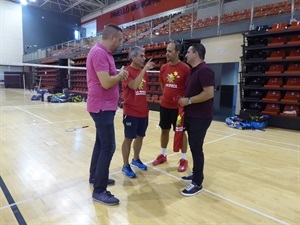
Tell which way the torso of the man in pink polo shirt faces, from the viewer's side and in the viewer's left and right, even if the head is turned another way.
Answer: facing to the right of the viewer

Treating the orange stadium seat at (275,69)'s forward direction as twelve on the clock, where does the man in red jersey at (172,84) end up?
The man in red jersey is roughly at 11 o'clock from the orange stadium seat.

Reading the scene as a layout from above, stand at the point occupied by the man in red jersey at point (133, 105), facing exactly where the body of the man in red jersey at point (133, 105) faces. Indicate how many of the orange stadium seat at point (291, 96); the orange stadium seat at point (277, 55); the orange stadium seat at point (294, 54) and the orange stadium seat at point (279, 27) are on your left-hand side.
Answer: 4

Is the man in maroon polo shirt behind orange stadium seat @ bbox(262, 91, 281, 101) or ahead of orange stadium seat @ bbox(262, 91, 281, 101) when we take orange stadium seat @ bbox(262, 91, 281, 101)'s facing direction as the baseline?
ahead

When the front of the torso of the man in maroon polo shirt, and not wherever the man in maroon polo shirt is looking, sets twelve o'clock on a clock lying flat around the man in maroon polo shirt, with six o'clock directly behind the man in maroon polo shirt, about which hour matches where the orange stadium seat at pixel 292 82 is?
The orange stadium seat is roughly at 4 o'clock from the man in maroon polo shirt.

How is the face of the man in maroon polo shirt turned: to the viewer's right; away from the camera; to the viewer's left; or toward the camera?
to the viewer's left

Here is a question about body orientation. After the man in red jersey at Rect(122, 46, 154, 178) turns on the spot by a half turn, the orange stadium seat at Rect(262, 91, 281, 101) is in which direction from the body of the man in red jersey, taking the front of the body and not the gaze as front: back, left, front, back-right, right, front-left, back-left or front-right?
right

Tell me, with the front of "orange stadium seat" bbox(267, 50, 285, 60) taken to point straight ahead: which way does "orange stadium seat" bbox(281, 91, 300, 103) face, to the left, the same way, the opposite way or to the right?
the same way

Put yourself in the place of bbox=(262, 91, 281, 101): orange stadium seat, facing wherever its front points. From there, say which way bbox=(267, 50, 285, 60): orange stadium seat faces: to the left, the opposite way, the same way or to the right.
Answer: the same way
